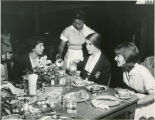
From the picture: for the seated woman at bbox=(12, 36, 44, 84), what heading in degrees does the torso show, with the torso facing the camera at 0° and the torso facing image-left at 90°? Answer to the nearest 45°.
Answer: approximately 315°

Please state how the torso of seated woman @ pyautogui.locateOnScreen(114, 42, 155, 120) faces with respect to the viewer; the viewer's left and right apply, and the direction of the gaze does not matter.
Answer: facing to the left of the viewer

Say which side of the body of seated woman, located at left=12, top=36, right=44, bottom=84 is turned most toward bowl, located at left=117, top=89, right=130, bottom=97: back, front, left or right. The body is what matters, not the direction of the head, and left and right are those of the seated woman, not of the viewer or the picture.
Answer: front

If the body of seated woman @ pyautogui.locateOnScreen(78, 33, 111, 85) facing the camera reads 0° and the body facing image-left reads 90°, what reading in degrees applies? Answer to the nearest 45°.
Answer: approximately 45°

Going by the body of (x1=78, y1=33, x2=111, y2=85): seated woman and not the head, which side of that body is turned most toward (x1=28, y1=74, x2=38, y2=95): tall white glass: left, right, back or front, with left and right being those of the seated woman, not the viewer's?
front

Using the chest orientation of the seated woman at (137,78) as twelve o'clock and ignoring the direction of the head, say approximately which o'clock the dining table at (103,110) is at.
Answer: The dining table is roughly at 10 o'clock from the seated woman.

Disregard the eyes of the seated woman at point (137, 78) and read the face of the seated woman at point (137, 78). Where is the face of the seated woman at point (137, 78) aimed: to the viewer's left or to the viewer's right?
to the viewer's left

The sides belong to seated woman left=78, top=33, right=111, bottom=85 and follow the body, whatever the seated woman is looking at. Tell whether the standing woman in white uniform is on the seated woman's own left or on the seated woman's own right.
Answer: on the seated woman's own right

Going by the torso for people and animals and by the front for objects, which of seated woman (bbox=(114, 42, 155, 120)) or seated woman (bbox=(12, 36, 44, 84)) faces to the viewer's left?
seated woman (bbox=(114, 42, 155, 120))

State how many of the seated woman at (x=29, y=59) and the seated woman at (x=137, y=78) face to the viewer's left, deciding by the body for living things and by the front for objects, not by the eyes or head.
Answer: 1

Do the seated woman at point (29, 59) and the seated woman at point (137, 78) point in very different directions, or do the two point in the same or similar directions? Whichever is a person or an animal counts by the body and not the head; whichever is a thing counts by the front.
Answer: very different directions

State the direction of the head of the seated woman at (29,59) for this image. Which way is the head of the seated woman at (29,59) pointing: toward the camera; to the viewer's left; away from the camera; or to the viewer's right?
to the viewer's right

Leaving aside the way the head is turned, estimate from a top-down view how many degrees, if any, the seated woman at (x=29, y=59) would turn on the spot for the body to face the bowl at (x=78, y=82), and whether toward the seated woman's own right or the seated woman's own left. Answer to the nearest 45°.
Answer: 0° — they already face it

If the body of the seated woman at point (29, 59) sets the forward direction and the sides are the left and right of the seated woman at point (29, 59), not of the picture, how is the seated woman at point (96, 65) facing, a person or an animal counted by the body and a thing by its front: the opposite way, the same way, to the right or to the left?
to the right

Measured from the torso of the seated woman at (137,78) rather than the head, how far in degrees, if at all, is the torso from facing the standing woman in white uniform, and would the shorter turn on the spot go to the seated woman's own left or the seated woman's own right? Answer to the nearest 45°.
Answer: approximately 45° to the seated woman's own right

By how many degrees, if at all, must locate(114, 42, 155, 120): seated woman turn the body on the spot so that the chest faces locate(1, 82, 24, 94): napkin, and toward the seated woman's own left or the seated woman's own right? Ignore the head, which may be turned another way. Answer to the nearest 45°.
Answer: approximately 45° to the seated woman's own left
